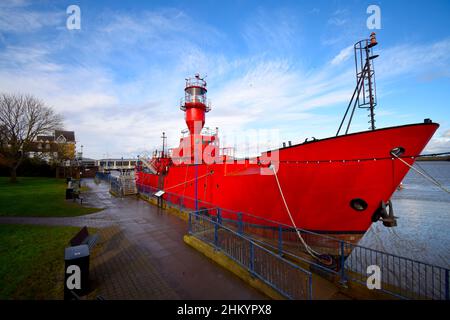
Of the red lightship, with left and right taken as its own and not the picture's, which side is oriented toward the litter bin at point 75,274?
right

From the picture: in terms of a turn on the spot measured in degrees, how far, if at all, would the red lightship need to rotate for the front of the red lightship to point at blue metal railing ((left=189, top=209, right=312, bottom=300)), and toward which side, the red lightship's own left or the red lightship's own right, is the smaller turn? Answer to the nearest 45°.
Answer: approximately 90° to the red lightship's own right

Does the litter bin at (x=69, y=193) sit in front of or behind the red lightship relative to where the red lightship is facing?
behind

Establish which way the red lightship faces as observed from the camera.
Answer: facing the viewer and to the right of the viewer

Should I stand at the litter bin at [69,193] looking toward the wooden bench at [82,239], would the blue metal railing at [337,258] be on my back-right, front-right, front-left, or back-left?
front-left
